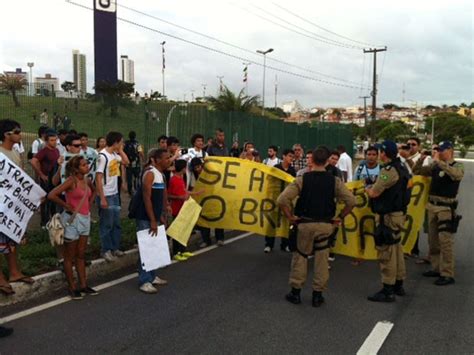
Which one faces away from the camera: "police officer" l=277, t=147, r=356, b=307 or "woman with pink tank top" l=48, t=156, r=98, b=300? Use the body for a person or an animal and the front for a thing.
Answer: the police officer

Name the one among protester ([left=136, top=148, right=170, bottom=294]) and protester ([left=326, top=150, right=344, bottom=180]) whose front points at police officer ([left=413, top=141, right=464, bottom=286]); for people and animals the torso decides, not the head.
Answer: protester ([left=136, top=148, right=170, bottom=294])

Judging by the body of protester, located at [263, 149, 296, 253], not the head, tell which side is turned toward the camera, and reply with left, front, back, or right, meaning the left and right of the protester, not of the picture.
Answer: front

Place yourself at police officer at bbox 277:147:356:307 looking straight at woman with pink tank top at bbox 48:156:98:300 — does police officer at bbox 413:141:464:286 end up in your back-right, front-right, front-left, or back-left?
back-right

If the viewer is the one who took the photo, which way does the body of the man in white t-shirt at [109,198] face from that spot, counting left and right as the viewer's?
facing the viewer and to the right of the viewer

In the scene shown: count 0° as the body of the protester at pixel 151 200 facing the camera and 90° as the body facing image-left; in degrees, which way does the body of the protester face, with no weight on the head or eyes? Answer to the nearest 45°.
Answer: approximately 270°

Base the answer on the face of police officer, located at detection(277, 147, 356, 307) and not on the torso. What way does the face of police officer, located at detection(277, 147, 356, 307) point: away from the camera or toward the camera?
away from the camera

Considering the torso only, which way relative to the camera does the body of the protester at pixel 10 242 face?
to the viewer's right

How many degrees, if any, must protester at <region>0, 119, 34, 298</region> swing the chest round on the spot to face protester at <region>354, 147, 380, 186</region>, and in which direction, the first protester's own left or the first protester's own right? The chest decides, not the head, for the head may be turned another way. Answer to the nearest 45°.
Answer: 0° — they already face them

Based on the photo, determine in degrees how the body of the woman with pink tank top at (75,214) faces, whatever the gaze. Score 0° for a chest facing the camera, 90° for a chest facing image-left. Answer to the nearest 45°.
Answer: approximately 315°

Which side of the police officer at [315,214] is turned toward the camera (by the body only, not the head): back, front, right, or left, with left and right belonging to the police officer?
back

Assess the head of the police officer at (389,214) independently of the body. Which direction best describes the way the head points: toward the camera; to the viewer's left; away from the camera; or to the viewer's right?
to the viewer's left

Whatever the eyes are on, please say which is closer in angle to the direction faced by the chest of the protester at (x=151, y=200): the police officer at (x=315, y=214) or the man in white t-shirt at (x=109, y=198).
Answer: the police officer

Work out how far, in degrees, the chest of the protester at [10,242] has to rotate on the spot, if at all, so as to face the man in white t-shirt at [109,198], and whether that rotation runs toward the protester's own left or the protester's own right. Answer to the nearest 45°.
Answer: approximately 45° to the protester's own left

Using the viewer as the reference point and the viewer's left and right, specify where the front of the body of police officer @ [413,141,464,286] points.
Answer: facing the viewer and to the left of the viewer

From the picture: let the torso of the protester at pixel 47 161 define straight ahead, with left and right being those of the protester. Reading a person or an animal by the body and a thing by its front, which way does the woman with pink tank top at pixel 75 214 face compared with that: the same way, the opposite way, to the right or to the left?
the same way

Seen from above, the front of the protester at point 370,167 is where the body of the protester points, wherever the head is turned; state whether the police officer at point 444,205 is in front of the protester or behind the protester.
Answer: in front
